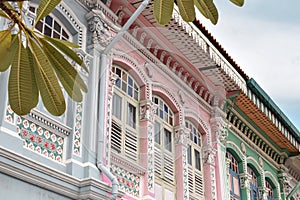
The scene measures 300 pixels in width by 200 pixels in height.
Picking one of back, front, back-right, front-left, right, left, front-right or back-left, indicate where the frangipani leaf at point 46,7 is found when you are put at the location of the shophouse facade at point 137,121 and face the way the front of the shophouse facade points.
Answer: front-right

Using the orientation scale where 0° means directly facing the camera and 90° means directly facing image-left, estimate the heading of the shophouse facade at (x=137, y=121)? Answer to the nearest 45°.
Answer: approximately 315°
